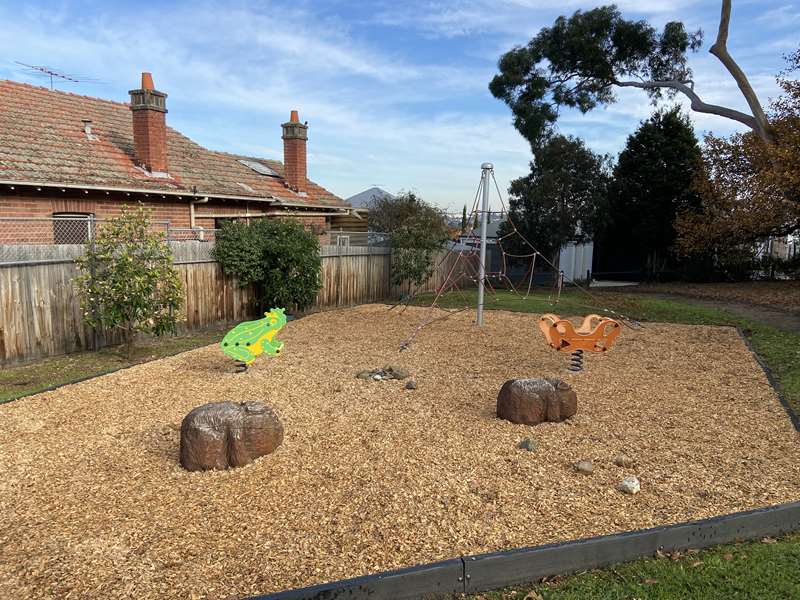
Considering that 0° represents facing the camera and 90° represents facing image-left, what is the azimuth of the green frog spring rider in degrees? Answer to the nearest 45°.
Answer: approximately 270°

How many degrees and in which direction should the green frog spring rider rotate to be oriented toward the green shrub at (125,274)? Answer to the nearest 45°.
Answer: approximately 135° to its left

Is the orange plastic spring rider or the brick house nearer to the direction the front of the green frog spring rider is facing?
the orange plastic spring rider

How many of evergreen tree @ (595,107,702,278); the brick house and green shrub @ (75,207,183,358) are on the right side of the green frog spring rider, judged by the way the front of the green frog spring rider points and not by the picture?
0

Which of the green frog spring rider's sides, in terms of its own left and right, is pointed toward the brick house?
left

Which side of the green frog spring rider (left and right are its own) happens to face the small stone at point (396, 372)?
front

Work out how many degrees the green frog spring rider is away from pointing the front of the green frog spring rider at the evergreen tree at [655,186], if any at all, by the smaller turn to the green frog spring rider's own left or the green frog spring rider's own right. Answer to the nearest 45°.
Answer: approximately 45° to the green frog spring rider's own left

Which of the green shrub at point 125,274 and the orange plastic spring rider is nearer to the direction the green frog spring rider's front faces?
the orange plastic spring rider

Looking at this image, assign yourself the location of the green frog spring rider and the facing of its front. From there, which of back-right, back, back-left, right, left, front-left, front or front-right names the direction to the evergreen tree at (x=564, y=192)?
front-left

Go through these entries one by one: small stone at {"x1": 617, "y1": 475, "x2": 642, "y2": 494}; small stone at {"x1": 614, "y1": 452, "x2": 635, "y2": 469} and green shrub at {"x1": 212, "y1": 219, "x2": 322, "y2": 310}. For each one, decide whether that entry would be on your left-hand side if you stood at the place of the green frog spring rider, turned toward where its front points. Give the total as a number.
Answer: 1

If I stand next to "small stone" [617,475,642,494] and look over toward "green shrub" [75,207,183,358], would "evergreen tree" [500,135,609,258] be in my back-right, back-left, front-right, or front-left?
front-right

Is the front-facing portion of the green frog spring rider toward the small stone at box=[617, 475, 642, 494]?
no

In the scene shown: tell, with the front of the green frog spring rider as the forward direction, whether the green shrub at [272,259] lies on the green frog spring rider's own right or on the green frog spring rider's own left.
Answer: on the green frog spring rider's own left

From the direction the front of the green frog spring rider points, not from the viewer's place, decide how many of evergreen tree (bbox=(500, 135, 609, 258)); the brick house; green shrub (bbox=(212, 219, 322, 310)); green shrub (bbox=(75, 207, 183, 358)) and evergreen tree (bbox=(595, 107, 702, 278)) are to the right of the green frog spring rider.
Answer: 0

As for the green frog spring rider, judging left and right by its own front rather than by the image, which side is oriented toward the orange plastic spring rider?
front
